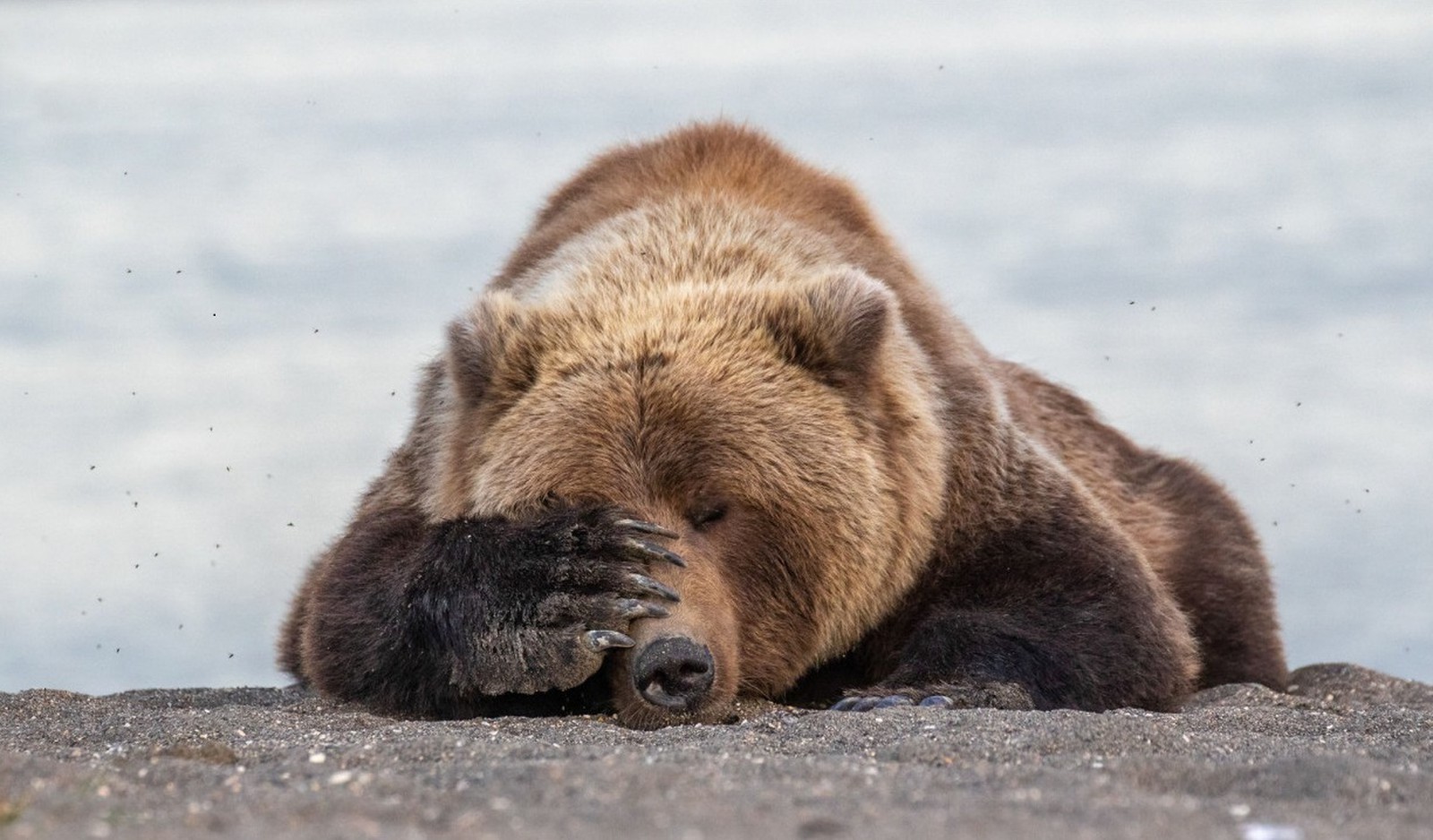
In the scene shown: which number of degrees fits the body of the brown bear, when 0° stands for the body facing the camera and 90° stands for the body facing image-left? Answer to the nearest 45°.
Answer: approximately 0°
